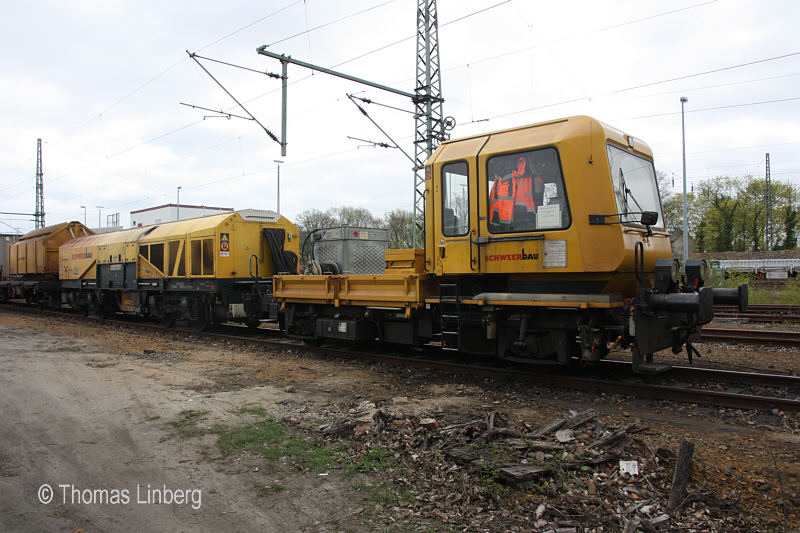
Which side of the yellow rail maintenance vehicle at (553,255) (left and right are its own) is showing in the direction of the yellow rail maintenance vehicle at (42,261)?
back

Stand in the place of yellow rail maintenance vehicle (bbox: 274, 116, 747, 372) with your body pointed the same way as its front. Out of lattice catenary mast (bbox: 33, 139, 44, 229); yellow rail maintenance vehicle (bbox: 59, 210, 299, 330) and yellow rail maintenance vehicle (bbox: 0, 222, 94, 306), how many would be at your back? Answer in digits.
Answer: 3

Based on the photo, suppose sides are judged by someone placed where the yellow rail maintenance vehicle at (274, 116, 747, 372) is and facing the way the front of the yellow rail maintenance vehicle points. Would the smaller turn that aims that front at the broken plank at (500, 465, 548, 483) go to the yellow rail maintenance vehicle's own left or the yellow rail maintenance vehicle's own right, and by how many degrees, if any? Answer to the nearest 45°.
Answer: approximately 45° to the yellow rail maintenance vehicle's own right

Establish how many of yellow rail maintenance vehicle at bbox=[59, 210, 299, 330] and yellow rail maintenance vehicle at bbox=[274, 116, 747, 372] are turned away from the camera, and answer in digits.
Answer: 0

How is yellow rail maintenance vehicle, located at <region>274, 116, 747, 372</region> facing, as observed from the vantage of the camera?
facing the viewer and to the right of the viewer

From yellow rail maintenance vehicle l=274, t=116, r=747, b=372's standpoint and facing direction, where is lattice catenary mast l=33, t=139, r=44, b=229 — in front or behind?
behind

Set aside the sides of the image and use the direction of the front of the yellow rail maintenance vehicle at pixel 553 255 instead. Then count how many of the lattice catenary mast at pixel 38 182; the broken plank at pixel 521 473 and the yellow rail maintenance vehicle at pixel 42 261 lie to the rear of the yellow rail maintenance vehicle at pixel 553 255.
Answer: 2

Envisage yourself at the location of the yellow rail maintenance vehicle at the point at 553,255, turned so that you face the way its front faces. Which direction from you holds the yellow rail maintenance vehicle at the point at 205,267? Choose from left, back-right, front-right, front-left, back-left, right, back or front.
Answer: back
